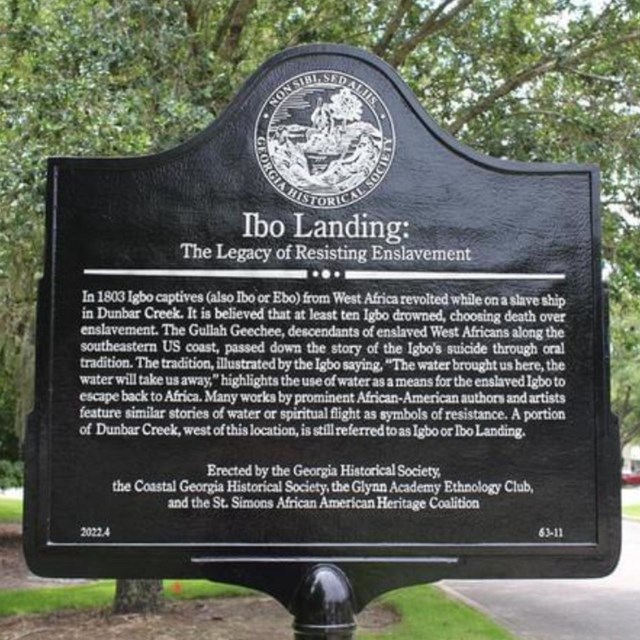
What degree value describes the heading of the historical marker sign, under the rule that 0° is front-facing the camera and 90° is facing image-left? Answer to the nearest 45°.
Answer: approximately 0°

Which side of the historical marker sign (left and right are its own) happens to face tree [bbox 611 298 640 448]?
back
